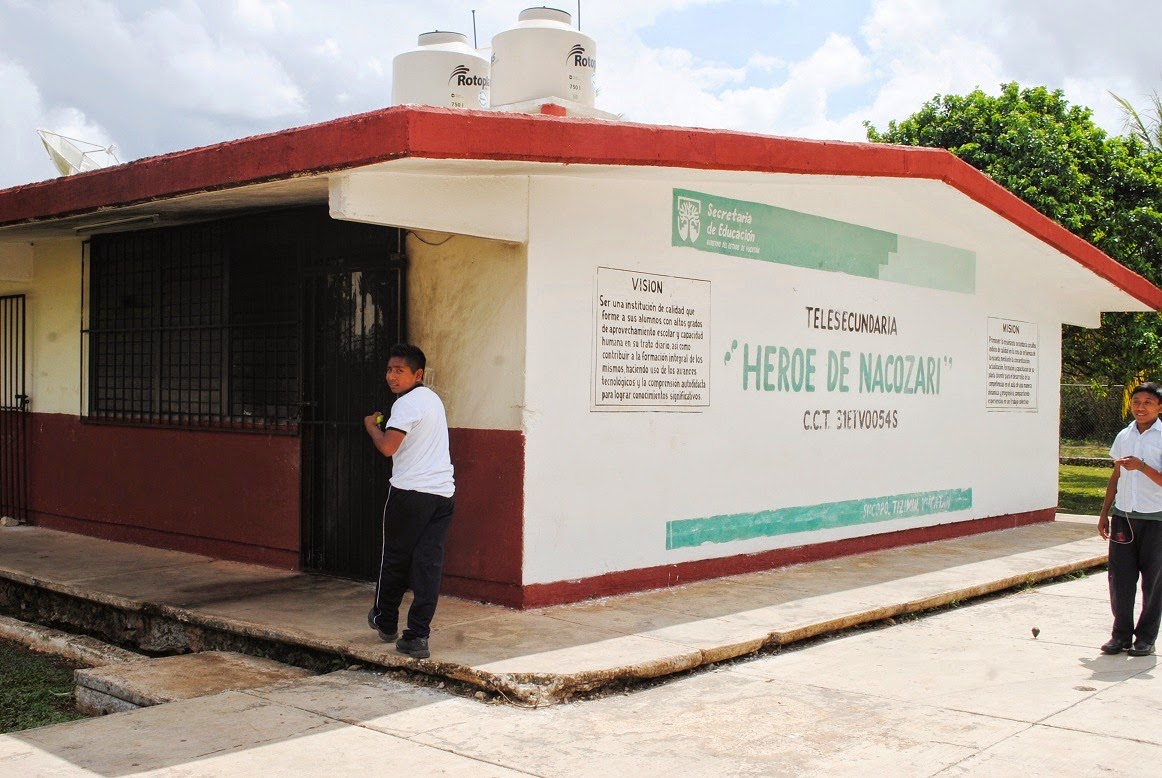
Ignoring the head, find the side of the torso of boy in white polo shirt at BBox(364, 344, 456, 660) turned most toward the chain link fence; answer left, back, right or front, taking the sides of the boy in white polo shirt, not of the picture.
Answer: right

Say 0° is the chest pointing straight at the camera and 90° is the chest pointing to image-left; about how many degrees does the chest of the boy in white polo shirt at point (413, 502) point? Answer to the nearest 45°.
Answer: approximately 135°

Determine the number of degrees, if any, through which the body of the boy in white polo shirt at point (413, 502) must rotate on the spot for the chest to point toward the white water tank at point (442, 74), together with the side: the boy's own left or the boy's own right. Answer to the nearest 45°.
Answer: approximately 45° to the boy's own right

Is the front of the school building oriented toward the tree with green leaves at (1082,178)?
no

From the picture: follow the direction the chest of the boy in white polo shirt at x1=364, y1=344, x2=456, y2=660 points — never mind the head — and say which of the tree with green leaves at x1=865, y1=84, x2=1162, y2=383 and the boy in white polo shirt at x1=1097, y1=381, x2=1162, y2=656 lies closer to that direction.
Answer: the tree with green leaves

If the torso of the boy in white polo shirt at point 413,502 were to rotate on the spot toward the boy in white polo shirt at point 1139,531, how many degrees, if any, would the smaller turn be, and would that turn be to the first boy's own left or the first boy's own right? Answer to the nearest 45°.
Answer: approximately 135° to the first boy's own right

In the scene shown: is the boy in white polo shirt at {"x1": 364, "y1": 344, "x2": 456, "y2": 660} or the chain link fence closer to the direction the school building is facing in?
the boy in white polo shirt
